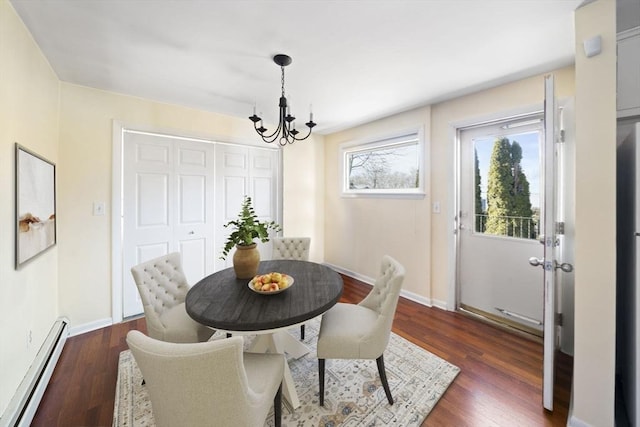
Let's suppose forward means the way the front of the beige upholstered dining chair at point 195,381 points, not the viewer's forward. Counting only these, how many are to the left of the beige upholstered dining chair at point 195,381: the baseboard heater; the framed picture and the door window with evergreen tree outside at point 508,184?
2

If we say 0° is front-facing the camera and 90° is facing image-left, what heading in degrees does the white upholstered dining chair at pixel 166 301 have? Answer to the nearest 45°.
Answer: approximately 315°

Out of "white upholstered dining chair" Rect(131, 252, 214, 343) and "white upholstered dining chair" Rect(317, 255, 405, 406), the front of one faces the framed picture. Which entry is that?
"white upholstered dining chair" Rect(317, 255, 405, 406)

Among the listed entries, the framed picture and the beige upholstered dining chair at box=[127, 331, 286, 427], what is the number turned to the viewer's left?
0

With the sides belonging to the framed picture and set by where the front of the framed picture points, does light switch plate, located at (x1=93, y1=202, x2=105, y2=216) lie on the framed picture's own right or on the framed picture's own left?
on the framed picture's own left

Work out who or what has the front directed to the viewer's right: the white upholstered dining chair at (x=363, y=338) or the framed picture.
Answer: the framed picture

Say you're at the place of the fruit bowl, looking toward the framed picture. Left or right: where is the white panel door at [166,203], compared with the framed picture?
right

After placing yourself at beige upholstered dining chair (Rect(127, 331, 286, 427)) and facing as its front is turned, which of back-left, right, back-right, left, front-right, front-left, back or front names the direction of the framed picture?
left

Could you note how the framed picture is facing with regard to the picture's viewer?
facing to the right of the viewer

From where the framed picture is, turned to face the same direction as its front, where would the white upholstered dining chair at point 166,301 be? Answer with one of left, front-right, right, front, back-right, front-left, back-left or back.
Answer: front-right

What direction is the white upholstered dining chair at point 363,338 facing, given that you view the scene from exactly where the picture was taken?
facing to the left of the viewer

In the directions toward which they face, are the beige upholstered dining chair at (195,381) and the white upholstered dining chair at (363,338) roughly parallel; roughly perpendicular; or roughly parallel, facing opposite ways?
roughly perpendicular

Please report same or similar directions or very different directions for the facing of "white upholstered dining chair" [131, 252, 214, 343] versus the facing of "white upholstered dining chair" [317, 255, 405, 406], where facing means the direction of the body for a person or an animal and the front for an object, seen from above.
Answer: very different directions

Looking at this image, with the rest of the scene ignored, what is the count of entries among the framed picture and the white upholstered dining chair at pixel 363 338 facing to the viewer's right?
1

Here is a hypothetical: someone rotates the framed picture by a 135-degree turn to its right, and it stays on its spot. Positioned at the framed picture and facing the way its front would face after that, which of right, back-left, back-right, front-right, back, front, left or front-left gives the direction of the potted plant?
left

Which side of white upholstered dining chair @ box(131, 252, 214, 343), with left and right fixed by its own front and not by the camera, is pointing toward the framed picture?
back
